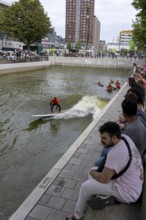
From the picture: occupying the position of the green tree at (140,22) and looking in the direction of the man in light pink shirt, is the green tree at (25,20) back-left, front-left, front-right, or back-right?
back-right

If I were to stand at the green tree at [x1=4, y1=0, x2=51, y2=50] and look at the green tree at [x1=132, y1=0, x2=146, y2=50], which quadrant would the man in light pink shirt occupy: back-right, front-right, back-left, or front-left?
front-right

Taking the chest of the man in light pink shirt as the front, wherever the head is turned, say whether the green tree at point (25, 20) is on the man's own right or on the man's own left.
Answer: on the man's own right

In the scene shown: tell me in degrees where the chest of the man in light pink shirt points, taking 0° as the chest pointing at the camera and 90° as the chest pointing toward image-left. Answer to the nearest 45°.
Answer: approximately 90°

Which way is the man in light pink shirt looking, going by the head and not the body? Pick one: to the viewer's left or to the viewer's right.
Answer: to the viewer's left

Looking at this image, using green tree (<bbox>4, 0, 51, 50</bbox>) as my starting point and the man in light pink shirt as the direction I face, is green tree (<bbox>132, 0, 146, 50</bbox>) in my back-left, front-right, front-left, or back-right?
front-left

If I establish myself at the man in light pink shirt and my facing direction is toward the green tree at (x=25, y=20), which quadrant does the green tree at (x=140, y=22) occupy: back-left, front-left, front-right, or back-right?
front-right

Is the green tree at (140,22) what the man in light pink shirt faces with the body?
no
